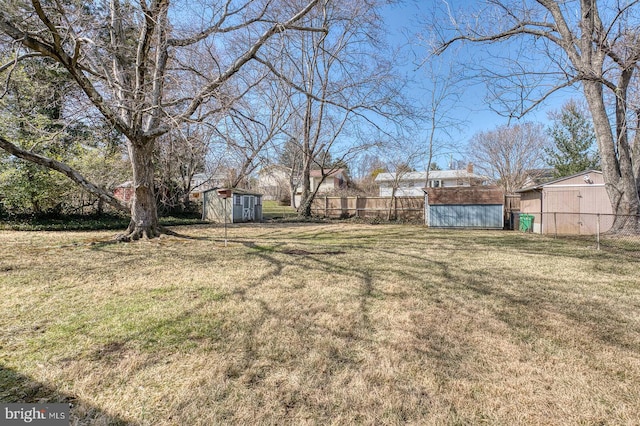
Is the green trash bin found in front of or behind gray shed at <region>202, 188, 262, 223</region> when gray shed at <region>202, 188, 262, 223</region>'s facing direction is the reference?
in front

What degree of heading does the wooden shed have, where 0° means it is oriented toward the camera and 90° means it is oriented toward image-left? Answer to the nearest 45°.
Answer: approximately 0°

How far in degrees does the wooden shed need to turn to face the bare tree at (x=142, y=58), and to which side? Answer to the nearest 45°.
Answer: approximately 45° to its right

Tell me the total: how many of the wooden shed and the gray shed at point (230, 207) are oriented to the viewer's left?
0

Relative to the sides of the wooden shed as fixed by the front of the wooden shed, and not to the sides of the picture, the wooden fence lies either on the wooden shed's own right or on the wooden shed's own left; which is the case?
on the wooden shed's own right

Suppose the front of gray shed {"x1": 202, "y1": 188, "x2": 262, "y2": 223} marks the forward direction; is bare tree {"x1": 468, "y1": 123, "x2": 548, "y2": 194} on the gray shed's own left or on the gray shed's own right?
on the gray shed's own left

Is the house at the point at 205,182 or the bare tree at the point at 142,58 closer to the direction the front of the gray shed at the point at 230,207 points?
the bare tree

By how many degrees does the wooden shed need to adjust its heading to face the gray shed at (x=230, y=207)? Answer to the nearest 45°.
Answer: approximately 90° to its right

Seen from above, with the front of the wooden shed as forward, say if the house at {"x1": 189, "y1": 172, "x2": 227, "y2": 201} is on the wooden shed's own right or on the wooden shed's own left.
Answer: on the wooden shed's own right

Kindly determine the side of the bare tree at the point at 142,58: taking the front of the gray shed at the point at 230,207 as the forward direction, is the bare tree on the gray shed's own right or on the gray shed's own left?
on the gray shed's own right

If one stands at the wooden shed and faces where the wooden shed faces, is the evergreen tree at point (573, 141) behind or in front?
behind

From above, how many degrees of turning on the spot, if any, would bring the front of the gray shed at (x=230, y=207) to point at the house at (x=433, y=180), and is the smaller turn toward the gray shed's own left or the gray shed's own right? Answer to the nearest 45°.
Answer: approximately 90° to the gray shed's own left

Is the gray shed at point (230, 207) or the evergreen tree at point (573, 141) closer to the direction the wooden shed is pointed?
the gray shed

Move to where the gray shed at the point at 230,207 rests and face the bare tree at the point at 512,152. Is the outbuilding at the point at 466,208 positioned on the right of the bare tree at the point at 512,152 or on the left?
right

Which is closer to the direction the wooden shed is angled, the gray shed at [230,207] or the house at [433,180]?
the gray shed
